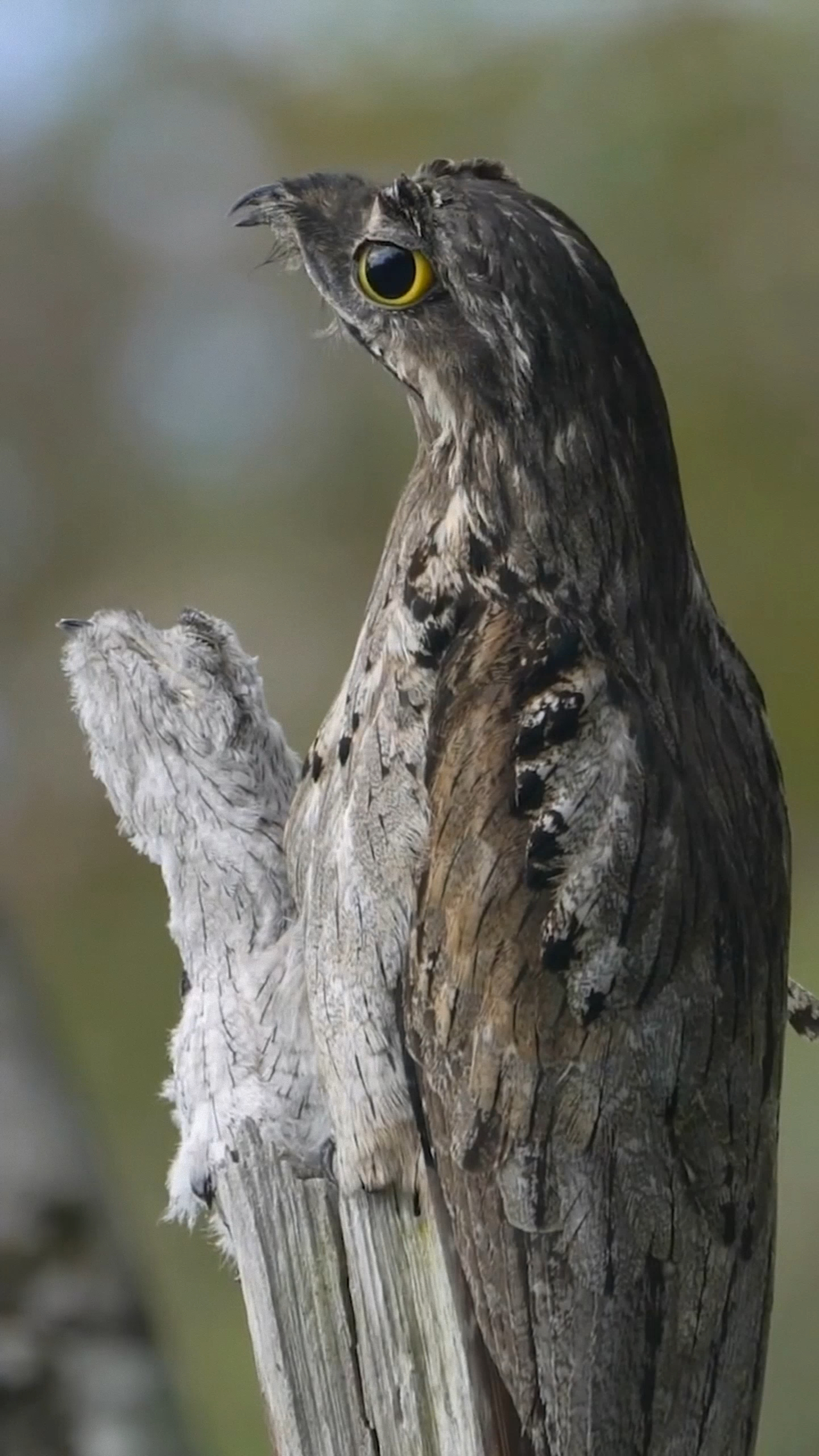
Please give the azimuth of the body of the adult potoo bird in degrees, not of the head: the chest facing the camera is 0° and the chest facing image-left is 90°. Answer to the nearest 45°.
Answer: approximately 90°
